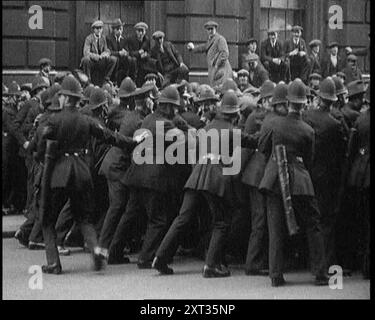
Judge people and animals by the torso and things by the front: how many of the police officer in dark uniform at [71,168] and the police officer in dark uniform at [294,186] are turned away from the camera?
2

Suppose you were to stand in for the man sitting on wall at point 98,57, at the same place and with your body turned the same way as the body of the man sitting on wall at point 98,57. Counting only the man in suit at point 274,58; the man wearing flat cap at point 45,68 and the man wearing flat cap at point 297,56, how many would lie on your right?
1

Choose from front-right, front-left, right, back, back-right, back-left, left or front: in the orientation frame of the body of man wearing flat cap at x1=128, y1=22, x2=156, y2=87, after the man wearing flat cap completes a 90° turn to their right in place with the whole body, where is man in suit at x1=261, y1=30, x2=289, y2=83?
back

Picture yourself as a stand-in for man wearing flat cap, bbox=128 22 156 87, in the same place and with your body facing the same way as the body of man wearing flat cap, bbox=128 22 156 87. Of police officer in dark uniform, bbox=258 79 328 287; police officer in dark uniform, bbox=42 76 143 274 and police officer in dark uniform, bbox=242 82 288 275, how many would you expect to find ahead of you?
3

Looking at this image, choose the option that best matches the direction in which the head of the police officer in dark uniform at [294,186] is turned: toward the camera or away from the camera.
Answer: away from the camera

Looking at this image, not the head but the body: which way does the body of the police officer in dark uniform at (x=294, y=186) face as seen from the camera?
away from the camera

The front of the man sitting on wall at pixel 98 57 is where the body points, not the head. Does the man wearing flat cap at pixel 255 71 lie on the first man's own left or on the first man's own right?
on the first man's own left

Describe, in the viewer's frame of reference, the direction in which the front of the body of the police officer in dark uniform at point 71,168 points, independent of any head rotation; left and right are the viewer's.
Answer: facing away from the viewer

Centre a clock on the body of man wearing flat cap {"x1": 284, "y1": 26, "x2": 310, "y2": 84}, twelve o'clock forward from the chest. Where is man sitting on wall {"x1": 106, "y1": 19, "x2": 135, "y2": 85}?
The man sitting on wall is roughly at 3 o'clock from the man wearing flat cap.

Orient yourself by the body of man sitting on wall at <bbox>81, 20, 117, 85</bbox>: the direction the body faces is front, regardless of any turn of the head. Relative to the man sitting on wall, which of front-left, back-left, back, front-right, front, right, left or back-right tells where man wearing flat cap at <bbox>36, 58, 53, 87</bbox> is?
right
